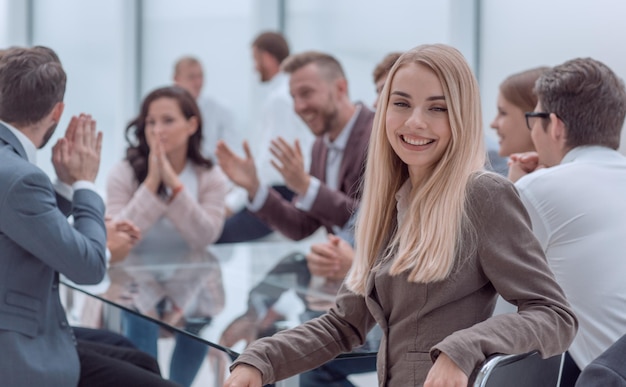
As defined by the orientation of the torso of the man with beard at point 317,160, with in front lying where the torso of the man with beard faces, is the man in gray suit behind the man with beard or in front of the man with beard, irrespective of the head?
in front

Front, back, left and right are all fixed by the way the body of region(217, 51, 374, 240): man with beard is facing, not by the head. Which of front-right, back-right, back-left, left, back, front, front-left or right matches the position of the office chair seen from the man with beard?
front-left

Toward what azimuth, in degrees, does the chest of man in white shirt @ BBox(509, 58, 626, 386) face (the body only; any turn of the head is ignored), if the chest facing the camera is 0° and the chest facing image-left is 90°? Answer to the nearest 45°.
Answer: approximately 135°

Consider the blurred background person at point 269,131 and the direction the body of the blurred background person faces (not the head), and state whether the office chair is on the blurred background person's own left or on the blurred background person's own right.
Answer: on the blurred background person's own left

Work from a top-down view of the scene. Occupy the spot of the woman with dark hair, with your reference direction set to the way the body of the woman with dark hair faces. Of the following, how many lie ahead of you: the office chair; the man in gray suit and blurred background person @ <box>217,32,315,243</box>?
2

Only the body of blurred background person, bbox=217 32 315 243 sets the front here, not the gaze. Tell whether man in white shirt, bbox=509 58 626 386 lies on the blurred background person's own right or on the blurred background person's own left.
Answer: on the blurred background person's own left
